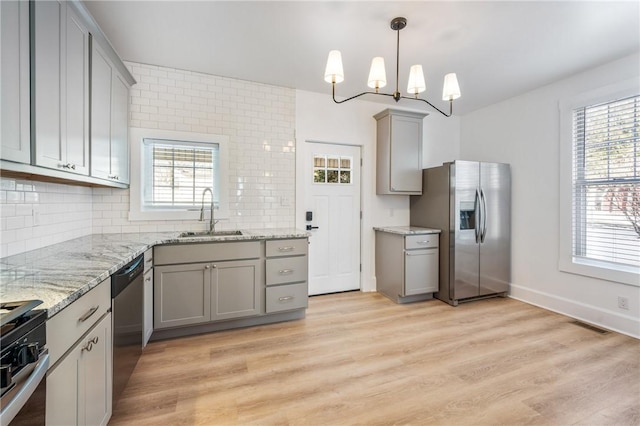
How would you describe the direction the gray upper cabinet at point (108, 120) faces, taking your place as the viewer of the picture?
facing to the right of the viewer

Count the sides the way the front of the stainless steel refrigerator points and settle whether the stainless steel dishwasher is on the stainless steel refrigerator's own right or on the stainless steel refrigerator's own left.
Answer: on the stainless steel refrigerator's own right

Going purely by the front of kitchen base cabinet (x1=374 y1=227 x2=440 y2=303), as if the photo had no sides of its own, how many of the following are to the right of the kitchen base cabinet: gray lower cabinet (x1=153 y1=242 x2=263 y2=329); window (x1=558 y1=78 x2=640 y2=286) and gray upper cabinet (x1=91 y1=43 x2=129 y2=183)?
2

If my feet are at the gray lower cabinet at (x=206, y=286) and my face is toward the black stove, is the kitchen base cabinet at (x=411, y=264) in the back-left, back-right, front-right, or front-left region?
back-left

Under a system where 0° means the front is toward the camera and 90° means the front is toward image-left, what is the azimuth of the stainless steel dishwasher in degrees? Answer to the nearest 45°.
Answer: approximately 270°

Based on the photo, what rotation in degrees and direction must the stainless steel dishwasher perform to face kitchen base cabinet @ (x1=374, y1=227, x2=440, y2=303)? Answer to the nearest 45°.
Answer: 0° — it already faces it

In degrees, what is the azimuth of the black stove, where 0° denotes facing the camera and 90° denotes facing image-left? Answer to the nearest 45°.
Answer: approximately 315°

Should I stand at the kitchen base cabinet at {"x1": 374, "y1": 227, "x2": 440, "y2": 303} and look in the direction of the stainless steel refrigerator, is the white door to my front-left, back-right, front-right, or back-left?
back-left

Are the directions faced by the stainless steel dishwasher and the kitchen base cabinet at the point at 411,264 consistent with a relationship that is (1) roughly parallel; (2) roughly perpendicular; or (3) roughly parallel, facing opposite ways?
roughly perpendicular

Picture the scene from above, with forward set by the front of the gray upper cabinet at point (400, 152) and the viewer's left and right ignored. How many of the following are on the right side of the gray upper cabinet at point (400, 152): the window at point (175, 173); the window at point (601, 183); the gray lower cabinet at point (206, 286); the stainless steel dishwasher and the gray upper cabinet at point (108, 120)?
4

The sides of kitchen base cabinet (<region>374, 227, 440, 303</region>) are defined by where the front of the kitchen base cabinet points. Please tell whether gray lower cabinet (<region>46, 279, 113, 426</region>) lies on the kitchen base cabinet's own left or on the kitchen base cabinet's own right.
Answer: on the kitchen base cabinet's own right

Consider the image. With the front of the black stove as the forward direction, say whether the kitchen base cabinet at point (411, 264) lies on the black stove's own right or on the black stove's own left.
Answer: on the black stove's own left

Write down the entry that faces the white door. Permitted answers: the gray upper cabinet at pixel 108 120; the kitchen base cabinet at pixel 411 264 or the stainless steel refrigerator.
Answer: the gray upper cabinet

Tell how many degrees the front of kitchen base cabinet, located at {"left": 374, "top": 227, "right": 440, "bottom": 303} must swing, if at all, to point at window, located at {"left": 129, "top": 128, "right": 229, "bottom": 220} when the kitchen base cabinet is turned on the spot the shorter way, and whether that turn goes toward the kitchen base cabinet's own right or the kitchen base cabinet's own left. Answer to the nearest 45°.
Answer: approximately 90° to the kitchen base cabinet's own right

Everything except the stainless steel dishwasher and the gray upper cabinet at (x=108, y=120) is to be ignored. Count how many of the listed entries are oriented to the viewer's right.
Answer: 2
